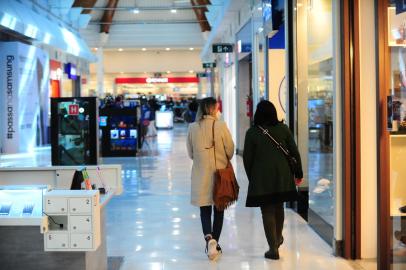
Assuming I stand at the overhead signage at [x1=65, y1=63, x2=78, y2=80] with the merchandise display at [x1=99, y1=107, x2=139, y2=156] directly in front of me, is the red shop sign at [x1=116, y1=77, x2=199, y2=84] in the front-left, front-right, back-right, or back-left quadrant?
back-left

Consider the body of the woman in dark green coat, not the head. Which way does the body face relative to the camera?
away from the camera

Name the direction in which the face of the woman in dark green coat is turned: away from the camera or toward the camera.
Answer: away from the camera

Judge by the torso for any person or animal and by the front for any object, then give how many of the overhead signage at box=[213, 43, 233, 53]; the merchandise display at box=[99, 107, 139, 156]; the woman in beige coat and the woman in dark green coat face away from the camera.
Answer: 2

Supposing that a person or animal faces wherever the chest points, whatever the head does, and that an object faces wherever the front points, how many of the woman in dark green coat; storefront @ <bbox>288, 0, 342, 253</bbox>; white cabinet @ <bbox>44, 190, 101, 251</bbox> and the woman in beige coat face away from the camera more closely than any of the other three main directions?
2

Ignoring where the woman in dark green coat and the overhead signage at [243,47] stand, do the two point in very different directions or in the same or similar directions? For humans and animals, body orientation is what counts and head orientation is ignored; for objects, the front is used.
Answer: very different directions

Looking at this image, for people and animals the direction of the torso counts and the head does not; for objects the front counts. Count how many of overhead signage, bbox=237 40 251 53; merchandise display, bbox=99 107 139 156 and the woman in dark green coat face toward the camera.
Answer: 2

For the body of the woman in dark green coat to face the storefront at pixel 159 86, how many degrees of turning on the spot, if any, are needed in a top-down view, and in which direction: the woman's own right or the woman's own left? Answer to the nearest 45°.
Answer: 0° — they already face it

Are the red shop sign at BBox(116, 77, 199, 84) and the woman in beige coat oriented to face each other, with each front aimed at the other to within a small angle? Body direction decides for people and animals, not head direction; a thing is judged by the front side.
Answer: yes
